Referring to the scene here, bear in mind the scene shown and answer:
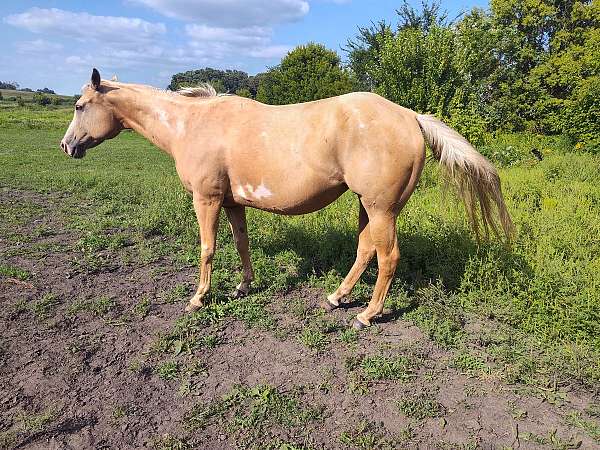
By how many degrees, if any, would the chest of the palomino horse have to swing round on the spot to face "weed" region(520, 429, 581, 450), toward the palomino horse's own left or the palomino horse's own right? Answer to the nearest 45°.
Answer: approximately 135° to the palomino horse's own left

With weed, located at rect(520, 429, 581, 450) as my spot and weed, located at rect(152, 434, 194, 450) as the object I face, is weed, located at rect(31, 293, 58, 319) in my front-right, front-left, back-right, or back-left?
front-right

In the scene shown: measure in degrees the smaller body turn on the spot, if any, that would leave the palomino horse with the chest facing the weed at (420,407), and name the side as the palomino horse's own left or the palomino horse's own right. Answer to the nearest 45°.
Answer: approximately 135° to the palomino horse's own left

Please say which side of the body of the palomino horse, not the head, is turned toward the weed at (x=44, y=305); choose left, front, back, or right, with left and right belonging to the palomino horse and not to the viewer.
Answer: front

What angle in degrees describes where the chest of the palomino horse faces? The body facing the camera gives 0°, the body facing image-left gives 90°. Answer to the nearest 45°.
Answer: approximately 90°

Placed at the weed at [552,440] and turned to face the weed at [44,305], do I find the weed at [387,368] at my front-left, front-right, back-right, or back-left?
front-right

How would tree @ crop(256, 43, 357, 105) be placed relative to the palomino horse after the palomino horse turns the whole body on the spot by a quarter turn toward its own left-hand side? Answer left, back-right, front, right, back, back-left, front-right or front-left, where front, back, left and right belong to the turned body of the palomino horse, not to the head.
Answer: back

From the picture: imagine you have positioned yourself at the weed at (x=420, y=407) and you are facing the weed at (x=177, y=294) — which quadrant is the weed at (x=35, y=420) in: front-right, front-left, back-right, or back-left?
front-left

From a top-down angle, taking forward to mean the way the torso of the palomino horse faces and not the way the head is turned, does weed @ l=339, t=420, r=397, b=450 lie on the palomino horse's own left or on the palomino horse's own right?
on the palomino horse's own left

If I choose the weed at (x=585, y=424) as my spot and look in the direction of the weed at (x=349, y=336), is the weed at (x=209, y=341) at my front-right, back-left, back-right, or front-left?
front-left

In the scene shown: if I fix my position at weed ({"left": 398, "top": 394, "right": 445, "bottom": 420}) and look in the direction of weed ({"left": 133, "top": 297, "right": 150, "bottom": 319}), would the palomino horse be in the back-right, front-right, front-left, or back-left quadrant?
front-right
